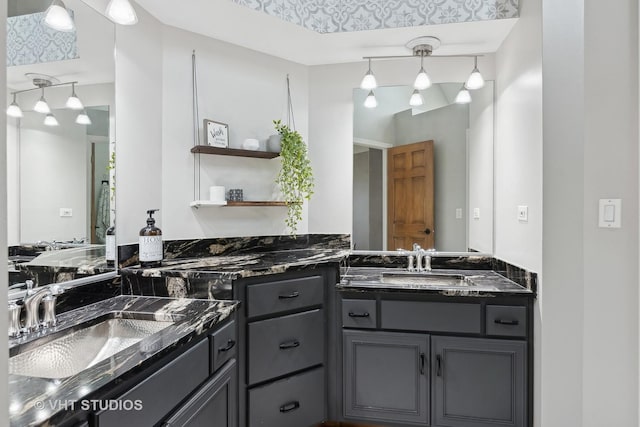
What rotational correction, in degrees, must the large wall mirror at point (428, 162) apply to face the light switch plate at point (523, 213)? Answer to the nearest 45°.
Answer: approximately 45° to its left

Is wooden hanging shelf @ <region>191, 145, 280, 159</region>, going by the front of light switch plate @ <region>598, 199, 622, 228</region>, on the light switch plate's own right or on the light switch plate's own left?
on the light switch plate's own right

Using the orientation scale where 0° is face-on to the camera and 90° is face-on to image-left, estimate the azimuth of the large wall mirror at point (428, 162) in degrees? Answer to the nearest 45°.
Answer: approximately 0°

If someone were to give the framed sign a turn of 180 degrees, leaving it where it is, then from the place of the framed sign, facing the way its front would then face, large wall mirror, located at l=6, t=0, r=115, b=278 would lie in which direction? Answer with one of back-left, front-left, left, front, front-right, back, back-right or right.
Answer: left

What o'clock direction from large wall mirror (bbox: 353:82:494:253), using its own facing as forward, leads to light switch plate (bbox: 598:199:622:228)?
The light switch plate is roughly at 11 o'clock from the large wall mirror.

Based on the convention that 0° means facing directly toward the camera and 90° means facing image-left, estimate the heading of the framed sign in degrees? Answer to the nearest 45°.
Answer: approximately 315°

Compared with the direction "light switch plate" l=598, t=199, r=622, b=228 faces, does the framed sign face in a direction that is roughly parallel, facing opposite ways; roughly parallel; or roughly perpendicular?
roughly perpendicular
